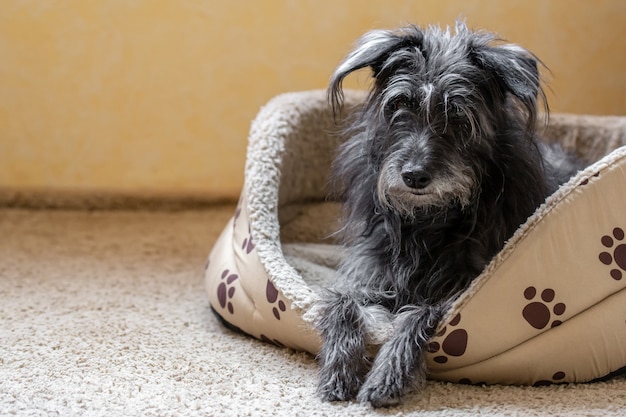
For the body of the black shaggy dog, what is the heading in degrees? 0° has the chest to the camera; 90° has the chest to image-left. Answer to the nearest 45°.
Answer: approximately 45°
